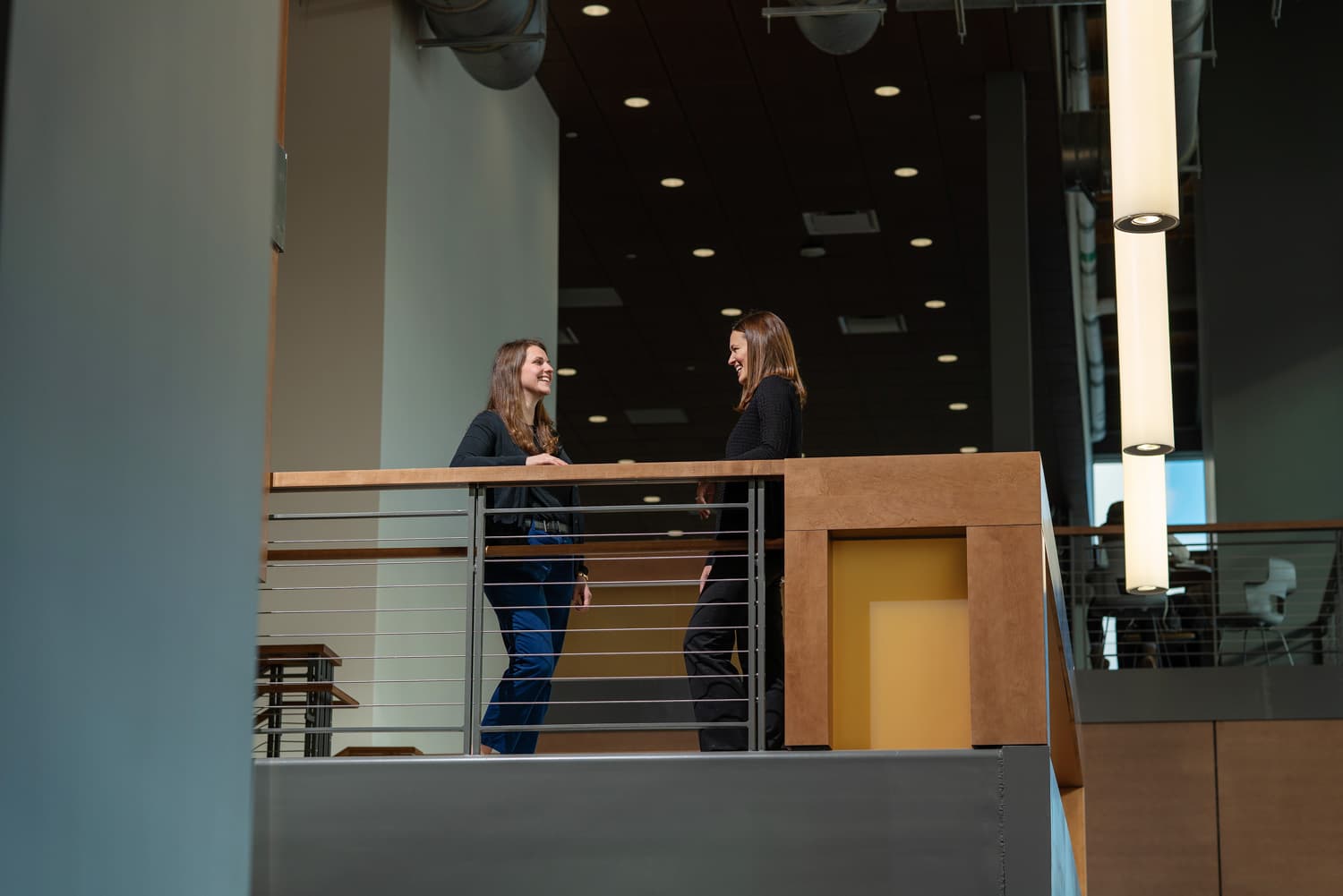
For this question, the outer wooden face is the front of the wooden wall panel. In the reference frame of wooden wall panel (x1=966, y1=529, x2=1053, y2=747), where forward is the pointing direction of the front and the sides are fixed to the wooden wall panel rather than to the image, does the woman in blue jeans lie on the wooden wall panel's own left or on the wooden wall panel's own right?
on the wooden wall panel's own right

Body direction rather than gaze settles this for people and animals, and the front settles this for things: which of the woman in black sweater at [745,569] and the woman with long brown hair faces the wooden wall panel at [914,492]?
the woman with long brown hair

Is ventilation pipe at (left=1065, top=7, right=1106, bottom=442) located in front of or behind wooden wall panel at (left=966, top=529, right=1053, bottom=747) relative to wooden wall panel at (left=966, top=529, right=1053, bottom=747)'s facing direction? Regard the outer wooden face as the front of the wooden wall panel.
behind

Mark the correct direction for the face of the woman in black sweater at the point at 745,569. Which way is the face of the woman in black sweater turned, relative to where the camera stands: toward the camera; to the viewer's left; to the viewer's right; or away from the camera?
to the viewer's left

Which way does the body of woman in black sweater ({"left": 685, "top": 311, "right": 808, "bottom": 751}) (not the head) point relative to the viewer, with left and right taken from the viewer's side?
facing to the left of the viewer
